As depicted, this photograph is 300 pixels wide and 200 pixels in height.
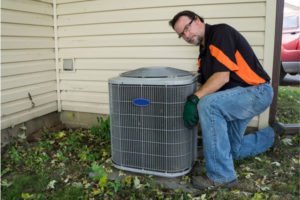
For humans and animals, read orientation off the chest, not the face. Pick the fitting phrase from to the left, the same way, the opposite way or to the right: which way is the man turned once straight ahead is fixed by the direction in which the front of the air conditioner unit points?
to the right

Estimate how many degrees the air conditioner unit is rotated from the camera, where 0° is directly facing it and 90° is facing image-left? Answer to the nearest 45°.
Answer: approximately 0°

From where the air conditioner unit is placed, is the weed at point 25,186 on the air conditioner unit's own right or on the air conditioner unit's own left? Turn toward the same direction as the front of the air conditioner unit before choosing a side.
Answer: on the air conditioner unit's own right

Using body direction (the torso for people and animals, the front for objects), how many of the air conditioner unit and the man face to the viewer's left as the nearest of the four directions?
1

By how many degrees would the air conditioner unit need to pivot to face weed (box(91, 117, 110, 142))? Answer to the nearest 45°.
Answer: approximately 135° to its right

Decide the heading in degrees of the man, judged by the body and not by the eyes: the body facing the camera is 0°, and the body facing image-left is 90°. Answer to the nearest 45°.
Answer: approximately 90°
